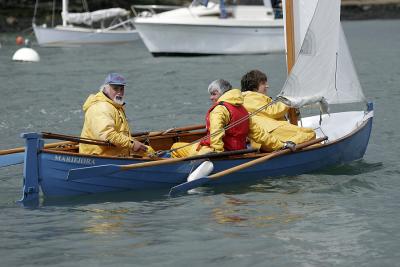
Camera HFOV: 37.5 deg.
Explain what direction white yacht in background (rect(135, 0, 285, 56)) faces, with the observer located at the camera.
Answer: facing to the left of the viewer

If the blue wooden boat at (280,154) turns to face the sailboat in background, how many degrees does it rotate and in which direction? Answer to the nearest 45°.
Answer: approximately 90° to its left

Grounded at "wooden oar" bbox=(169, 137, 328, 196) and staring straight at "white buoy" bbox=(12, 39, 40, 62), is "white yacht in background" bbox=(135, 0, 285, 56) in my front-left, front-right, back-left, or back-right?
front-right

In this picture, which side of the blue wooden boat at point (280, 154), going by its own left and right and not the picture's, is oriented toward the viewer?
right

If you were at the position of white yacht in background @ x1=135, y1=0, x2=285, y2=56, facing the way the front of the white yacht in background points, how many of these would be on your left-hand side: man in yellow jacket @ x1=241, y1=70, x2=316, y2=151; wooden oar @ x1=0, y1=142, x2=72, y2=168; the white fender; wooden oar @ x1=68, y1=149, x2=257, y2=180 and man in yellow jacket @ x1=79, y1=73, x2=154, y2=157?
5

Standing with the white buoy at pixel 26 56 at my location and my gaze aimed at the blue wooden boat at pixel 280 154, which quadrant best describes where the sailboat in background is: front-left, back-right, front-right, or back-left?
back-left

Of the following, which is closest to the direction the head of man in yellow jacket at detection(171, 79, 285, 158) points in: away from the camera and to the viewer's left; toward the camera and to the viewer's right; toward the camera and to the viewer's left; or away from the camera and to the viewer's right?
toward the camera and to the viewer's left

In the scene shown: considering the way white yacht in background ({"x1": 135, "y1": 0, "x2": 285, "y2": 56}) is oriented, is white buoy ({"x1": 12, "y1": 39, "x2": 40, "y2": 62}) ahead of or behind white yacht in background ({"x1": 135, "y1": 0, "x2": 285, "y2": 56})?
ahead

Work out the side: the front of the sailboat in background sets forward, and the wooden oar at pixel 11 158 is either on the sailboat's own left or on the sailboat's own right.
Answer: on the sailboat's own left

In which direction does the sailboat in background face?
to the viewer's left

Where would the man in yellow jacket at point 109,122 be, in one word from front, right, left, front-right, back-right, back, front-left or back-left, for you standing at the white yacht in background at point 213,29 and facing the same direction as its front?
left
